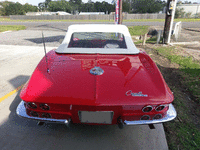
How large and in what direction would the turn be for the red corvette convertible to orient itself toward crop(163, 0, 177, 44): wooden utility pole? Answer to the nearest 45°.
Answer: approximately 45° to its right

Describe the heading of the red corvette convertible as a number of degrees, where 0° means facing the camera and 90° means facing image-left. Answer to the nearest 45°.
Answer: approximately 180°
